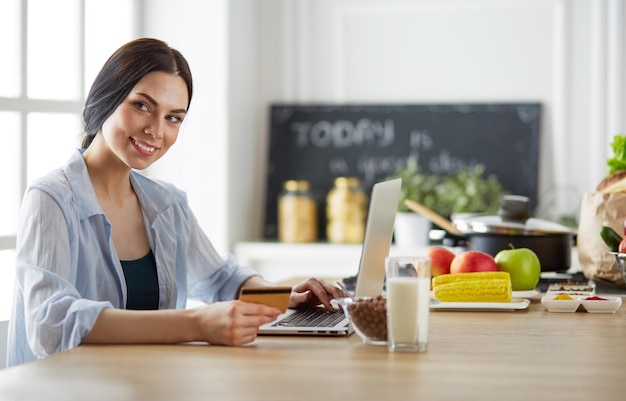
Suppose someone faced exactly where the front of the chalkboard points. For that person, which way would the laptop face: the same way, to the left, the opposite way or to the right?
to the right

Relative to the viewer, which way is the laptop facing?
to the viewer's left

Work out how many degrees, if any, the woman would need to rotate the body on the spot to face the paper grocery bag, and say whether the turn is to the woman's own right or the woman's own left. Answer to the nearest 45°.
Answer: approximately 45° to the woman's own left

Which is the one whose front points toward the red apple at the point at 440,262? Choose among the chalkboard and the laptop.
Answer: the chalkboard

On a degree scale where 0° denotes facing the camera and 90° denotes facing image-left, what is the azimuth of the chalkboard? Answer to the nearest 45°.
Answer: approximately 0°

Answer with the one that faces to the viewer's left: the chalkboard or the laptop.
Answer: the laptop

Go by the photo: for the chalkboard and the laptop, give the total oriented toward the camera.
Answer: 1

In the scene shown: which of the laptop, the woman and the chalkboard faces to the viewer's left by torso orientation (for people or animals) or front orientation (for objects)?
the laptop

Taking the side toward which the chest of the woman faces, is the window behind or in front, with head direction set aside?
behind
